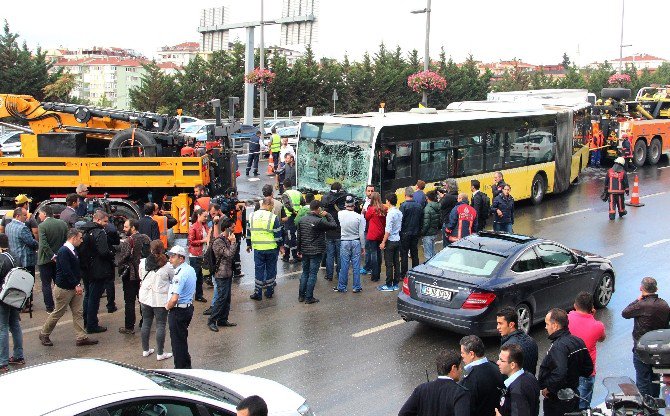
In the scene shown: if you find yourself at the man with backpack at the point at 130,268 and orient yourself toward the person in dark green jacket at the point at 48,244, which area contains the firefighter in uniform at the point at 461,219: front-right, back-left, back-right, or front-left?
back-right

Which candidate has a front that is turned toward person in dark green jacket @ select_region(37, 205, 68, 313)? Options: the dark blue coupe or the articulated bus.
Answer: the articulated bus

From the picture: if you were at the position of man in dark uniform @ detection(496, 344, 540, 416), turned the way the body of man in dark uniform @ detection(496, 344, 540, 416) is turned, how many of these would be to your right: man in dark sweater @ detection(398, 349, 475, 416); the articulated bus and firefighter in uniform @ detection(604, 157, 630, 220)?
2

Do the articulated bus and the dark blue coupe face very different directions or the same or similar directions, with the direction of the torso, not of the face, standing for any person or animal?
very different directions

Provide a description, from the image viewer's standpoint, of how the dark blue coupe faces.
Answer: facing away from the viewer and to the right of the viewer

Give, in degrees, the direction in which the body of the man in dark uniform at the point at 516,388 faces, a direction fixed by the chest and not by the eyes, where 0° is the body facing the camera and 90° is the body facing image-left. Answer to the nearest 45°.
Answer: approximately 90°

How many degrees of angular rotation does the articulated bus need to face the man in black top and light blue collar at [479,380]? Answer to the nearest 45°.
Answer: approximately 45° to its left
